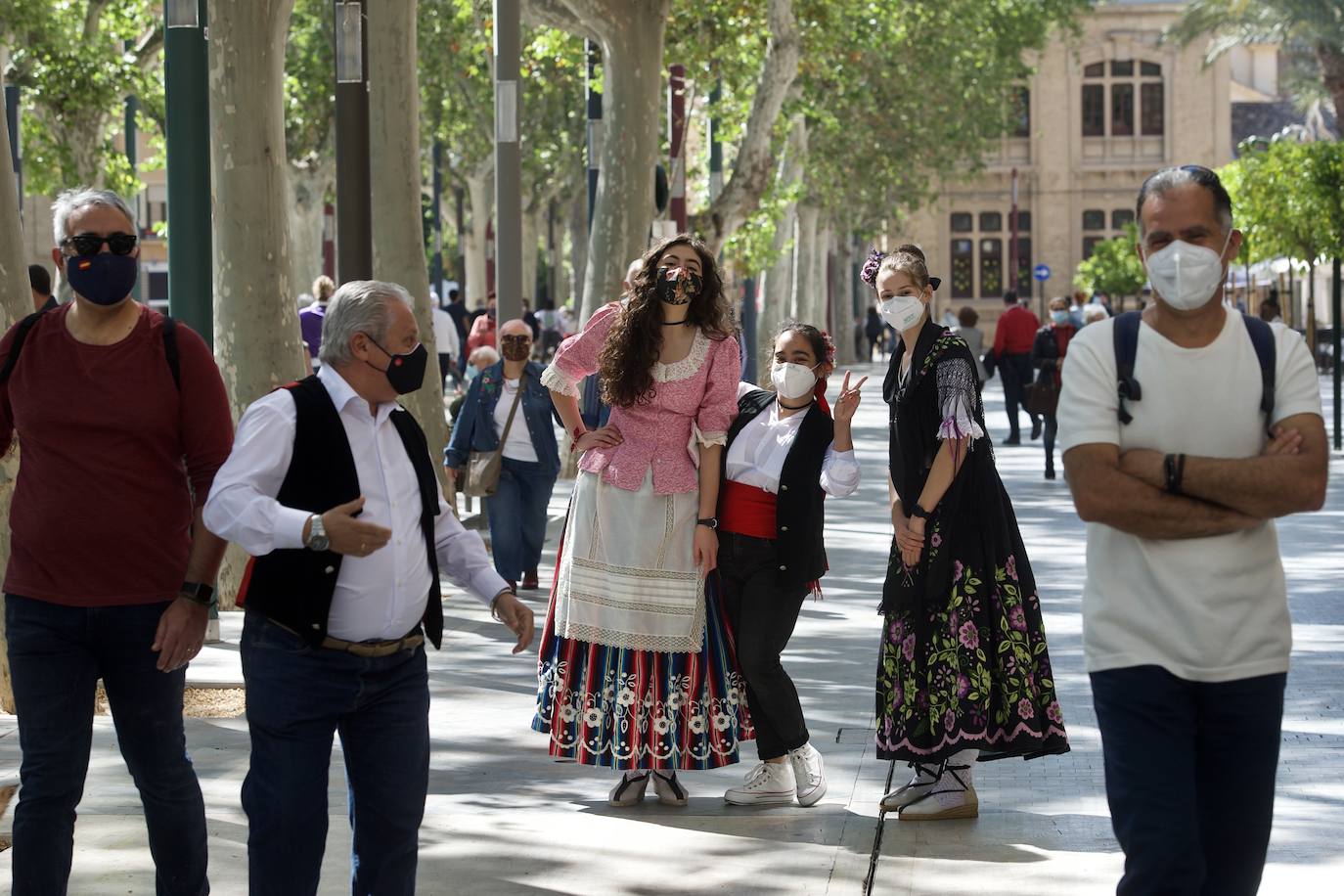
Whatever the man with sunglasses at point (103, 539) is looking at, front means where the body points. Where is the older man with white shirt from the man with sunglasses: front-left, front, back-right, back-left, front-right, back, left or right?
front-left

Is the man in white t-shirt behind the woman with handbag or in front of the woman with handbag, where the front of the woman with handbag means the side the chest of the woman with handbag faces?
in front

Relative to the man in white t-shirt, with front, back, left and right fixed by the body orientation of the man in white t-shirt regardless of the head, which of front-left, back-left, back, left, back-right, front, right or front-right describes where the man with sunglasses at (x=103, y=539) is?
right

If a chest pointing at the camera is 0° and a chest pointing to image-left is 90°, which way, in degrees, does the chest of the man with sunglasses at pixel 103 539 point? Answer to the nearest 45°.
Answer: approximately 0°

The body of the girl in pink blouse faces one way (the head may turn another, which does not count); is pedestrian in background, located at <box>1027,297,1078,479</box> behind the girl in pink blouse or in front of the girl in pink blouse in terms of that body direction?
behind

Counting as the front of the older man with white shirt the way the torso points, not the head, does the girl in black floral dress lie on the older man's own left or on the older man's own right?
on the older man's own left
